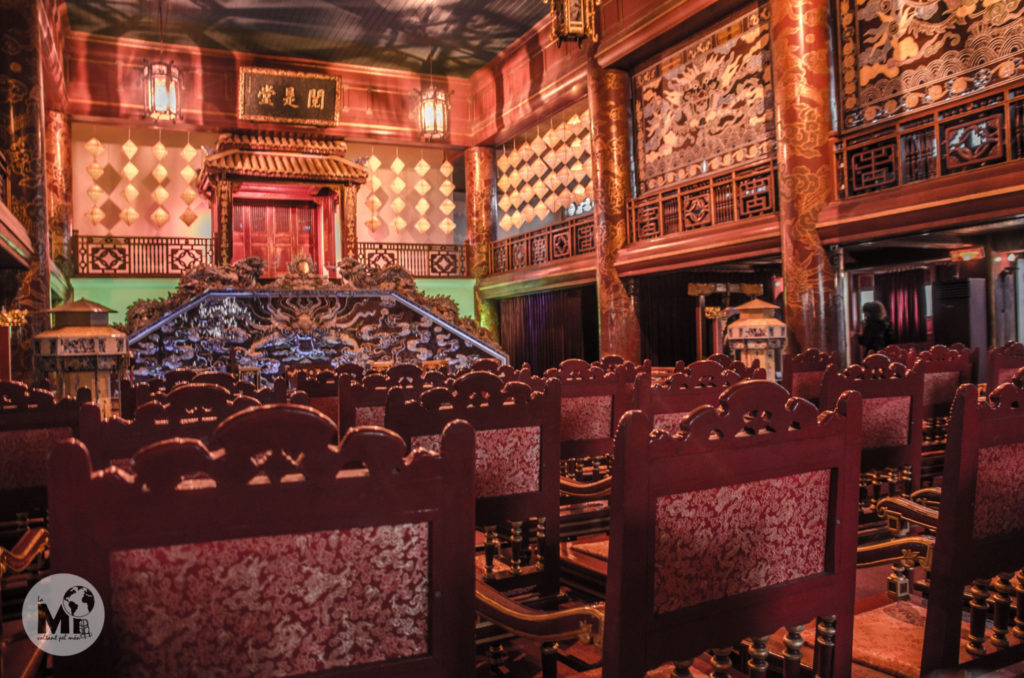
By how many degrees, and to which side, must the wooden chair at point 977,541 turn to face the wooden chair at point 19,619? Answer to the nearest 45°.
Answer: approximately 90° to its left

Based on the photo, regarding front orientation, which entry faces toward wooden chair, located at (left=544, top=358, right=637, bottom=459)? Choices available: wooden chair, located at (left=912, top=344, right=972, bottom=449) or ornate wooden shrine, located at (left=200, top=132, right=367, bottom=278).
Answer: the ornate wooden shrine

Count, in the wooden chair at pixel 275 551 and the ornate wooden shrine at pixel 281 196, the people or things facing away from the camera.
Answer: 1

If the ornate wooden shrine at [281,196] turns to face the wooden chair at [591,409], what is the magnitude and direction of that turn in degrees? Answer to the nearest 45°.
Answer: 0° — it already faces it

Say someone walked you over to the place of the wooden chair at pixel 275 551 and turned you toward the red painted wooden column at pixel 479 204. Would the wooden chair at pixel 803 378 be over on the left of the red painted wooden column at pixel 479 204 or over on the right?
right

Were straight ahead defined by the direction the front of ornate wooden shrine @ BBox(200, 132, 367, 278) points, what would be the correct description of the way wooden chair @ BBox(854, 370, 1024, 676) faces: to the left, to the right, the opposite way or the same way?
the opposite way

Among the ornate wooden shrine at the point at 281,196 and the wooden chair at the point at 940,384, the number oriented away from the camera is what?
1

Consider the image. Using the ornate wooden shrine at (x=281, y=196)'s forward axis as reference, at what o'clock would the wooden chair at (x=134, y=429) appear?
The wooden chair is roughly at 12 o'clock from the ornate wooden shrine.

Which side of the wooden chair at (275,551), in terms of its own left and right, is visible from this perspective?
back

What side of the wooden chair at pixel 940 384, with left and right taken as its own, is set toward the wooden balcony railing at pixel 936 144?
front

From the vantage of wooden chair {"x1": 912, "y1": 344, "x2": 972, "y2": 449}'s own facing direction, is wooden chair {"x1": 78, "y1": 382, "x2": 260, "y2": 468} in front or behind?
behind

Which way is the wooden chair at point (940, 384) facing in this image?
away from the camera

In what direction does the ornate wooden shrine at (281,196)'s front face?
toward the camera

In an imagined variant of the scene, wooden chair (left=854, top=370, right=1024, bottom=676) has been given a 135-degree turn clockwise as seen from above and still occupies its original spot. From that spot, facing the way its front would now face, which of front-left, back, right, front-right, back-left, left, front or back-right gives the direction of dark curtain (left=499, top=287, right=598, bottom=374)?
back-left

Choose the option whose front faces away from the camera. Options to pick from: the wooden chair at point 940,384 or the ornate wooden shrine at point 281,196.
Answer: the wooden chair

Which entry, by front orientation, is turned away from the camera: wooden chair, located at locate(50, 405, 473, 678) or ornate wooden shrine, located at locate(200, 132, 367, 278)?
the wooden chair

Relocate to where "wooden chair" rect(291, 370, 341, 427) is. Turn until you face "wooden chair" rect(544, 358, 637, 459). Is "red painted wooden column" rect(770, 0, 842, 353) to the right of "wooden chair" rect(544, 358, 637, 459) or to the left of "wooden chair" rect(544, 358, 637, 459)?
left

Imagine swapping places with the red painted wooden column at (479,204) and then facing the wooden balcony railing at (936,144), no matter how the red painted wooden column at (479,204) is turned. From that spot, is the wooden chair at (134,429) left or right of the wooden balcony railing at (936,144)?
right

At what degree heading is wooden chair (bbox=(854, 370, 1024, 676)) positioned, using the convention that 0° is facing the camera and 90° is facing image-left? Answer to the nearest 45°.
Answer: approximately 135°

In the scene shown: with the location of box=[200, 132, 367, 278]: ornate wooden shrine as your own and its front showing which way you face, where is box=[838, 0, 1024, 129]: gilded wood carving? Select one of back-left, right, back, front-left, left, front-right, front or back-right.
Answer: front-left

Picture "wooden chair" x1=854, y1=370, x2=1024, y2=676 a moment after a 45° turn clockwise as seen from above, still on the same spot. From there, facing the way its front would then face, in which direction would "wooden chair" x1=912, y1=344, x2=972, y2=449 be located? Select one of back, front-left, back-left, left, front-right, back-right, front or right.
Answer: front
